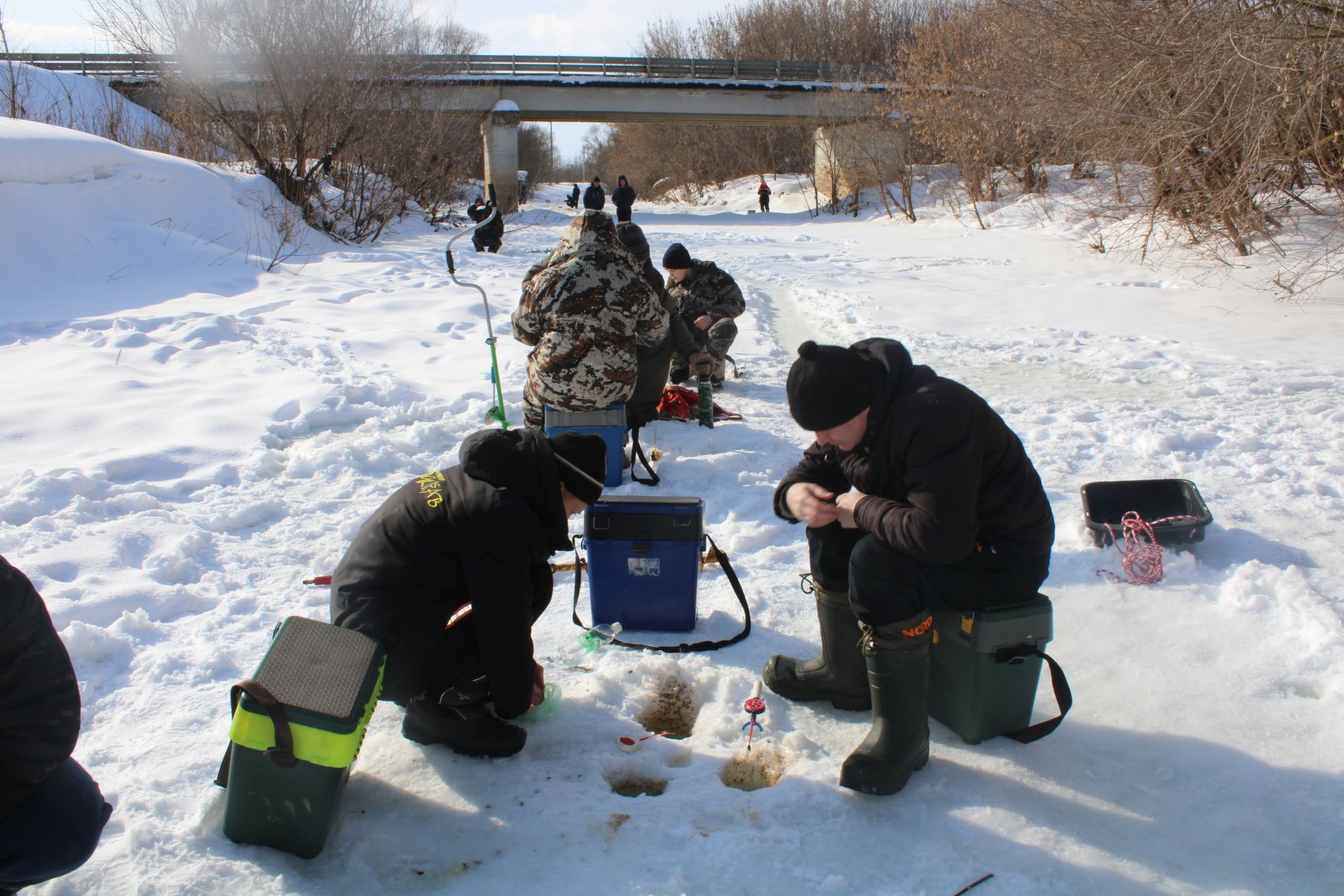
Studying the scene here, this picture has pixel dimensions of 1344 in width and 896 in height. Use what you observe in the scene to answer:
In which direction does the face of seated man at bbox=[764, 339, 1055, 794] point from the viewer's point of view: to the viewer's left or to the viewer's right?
to the viewer's left

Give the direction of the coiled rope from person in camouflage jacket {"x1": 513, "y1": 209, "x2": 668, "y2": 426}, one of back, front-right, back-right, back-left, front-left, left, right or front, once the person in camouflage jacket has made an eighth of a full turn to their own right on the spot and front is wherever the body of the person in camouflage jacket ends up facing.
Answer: right

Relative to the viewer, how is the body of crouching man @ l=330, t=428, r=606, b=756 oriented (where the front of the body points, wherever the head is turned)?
to the viewer's right

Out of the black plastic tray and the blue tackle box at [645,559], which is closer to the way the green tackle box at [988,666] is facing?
the blue tackle box

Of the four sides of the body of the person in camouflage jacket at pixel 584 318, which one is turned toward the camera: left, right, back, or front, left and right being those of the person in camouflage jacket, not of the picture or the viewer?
back

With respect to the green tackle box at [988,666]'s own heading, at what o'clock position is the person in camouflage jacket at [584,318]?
The person in camouflage jacket is roughly at 3 o'clock from the green tackle box.

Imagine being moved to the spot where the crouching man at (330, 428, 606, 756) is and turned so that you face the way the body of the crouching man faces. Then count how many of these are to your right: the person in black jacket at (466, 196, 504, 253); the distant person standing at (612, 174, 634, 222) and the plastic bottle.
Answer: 0

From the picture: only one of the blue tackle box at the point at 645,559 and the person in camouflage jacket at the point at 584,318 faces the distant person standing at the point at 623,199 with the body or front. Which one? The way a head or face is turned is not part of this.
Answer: the person in camouflage jacket

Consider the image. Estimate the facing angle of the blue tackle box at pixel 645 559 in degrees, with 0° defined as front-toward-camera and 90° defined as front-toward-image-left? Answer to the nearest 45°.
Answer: approximately 0°

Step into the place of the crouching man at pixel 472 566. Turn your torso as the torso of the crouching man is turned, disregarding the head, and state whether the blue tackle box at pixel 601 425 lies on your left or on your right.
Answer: on your left

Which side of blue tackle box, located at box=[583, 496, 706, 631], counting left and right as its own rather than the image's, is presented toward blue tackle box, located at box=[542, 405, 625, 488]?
back

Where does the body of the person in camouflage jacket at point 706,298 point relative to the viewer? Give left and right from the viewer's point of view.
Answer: facing the viewer and to the left of the viewer

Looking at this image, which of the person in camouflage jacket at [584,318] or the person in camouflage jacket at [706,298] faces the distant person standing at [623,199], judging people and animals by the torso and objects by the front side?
the person in camouflage jacket at [584,318]

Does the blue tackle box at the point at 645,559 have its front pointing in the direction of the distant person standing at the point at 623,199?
no

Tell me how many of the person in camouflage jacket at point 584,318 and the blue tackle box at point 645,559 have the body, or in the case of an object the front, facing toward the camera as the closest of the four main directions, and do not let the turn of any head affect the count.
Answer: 1

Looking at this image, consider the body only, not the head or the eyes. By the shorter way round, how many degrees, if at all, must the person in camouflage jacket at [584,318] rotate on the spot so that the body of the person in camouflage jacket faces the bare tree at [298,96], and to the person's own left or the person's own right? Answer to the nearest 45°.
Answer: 0° — they already face it

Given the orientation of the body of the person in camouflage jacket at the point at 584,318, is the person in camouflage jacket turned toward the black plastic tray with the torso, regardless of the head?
no
